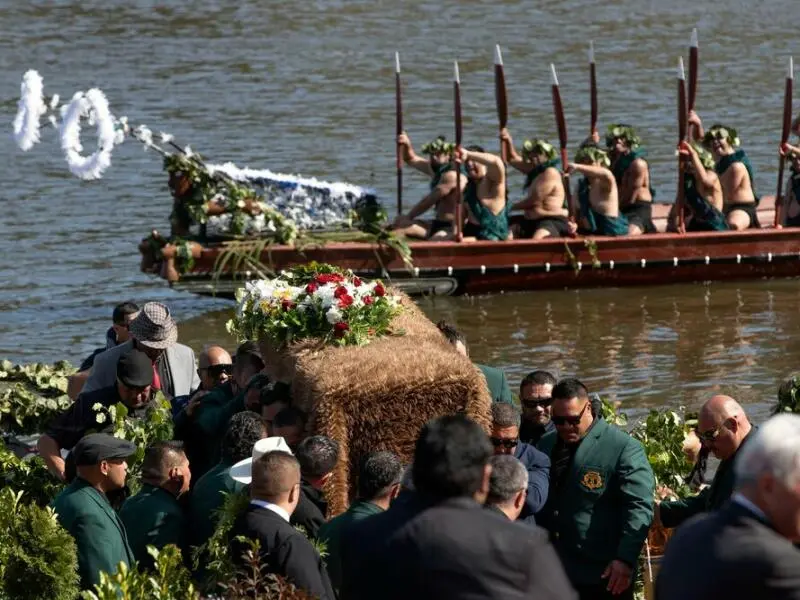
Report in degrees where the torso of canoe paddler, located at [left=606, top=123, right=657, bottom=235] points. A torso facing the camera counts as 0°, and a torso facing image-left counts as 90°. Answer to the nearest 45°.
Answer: approximately 45°

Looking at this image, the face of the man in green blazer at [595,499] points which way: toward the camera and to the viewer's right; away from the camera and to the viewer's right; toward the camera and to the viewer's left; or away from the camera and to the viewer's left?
toward the camera and to the viewer's left

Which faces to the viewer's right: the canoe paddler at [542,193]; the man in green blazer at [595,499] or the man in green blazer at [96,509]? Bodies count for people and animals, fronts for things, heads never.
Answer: the man in green blazer at [96,509]

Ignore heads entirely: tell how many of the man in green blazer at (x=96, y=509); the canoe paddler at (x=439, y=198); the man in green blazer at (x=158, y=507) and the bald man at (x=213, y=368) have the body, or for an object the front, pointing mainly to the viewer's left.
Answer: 1

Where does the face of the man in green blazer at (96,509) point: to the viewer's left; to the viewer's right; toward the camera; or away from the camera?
to the viewer's right

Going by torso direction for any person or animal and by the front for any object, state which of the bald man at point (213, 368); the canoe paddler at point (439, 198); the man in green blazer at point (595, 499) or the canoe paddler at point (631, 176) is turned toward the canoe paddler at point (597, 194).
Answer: the canoe paddler at point (631, 176)

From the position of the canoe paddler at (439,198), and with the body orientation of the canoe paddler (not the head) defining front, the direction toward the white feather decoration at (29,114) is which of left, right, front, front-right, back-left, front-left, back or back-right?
front-left

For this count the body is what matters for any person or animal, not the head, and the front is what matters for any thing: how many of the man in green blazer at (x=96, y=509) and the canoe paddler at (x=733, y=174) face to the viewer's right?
1

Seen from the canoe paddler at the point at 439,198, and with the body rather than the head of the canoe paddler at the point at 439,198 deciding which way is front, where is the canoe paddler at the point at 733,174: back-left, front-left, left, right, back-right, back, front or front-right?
back

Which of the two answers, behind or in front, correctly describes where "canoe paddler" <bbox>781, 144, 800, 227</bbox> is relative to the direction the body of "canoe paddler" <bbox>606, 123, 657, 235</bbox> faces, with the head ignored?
behind

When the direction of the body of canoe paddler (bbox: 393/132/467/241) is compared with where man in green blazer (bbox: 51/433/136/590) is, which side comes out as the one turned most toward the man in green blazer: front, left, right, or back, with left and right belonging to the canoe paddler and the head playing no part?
left

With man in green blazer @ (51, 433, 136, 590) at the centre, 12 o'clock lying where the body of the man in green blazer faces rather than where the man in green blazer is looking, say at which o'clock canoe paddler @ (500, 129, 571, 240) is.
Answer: The canoe paddler is roughly at 10 o'clock from the man in green blazer.

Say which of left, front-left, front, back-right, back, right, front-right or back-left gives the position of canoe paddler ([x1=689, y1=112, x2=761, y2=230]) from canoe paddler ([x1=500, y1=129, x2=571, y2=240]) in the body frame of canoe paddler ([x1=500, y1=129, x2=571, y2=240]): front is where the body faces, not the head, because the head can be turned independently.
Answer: back-left
